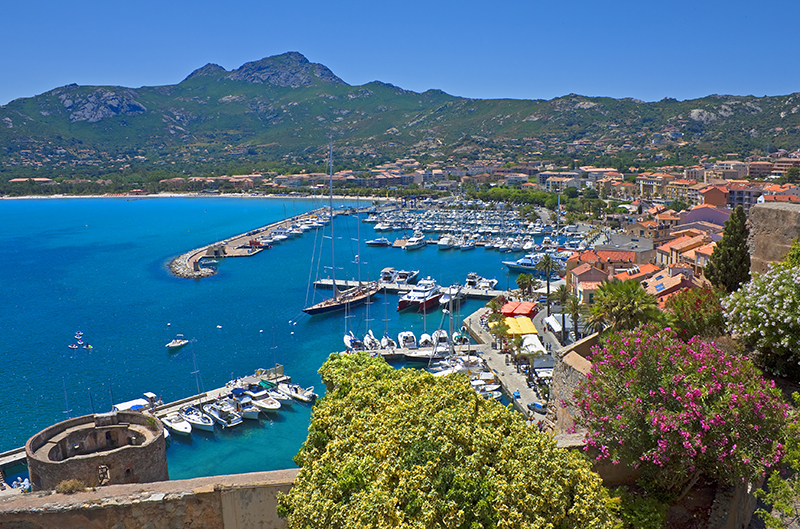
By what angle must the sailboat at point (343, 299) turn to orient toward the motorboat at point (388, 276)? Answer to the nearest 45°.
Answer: approximately 180°

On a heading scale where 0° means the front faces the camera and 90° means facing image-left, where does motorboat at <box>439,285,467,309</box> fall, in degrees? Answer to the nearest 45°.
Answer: approximately 45°

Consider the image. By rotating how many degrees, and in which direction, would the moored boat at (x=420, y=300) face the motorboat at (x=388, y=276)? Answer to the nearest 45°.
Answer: approximately 135° to its right
